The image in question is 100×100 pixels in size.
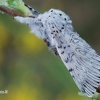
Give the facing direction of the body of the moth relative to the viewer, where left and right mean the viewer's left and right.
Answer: facing to the left of the viewer
